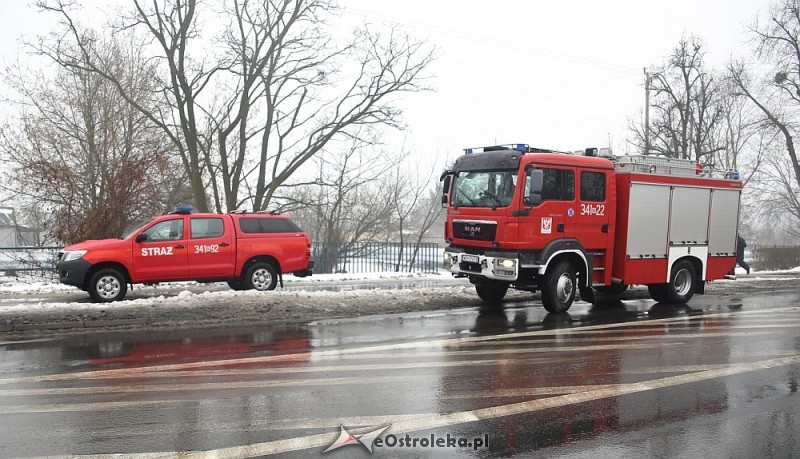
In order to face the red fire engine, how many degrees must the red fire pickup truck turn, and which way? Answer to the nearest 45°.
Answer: approximately 135° to its left

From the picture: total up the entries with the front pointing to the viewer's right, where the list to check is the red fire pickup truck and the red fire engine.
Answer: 0

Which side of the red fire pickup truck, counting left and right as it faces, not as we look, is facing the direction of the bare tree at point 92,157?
right

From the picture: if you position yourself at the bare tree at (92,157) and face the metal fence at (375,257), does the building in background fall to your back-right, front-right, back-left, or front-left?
back-left

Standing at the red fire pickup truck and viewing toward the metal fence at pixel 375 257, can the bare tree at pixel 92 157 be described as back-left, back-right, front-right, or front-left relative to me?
front-left

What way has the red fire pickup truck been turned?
to the viewer's left

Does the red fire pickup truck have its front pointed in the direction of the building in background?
no

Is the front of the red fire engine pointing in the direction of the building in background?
no

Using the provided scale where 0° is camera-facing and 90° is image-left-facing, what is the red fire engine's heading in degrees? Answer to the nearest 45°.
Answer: approximately 45°

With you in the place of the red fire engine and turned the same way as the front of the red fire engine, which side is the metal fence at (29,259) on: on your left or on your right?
on your right

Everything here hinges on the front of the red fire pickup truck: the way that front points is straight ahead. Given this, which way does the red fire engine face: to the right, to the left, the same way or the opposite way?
the same way

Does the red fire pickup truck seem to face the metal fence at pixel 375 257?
no

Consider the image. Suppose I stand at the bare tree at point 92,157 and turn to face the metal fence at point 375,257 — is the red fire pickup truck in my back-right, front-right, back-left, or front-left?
front-right

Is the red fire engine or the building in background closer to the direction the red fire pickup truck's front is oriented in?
the building in background
